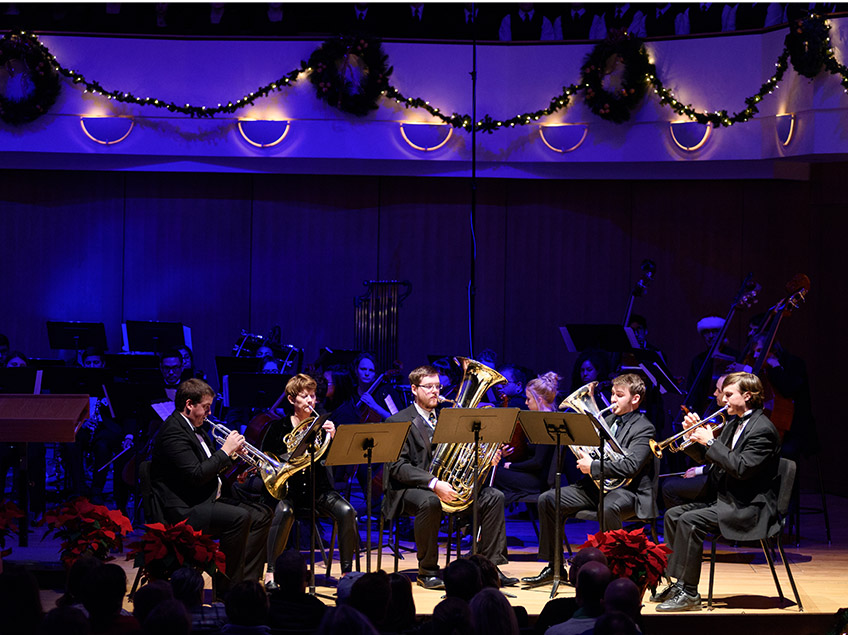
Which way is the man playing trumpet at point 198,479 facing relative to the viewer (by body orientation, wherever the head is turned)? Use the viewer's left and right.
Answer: facing to the right of the viewer

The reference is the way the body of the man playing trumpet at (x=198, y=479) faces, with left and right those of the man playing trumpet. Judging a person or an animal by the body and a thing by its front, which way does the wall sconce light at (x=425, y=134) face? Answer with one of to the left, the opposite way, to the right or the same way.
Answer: to the right

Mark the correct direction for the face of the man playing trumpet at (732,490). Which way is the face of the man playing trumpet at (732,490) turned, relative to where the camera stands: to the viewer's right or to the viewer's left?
to the viewer's left

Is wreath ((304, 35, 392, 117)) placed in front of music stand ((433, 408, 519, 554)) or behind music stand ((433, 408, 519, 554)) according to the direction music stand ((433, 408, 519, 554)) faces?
in front

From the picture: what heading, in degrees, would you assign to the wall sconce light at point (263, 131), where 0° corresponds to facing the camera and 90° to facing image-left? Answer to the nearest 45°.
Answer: approximately 0°

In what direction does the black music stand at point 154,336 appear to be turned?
away from the camera

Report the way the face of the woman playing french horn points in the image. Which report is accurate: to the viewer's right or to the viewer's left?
to the viewer's right

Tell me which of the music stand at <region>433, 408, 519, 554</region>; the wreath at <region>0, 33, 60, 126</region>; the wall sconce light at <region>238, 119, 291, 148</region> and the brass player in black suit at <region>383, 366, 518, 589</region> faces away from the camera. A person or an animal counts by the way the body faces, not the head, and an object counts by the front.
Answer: the music stand

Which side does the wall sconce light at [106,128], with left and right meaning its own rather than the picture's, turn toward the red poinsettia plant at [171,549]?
front

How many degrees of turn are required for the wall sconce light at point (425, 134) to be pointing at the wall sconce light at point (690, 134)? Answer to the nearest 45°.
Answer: approximately 90° to its left

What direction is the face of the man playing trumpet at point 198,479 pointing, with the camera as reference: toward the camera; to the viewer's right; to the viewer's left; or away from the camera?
to the viewer's right

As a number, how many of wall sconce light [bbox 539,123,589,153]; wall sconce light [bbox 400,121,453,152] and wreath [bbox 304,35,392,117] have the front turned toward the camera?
3

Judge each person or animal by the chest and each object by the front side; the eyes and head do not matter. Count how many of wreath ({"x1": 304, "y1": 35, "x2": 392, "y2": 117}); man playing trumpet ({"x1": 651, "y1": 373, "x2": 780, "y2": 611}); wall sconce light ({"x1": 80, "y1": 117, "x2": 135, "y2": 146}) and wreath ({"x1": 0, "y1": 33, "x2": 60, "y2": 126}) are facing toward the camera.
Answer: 3

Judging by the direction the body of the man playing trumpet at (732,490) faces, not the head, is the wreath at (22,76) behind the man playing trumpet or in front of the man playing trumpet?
in front

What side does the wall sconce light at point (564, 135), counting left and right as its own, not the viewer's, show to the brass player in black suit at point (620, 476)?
front

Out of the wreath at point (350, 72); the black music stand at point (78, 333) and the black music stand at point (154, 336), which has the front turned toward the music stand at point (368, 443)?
the wreath

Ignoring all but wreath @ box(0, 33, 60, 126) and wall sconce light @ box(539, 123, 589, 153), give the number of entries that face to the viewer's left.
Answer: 0
